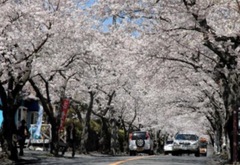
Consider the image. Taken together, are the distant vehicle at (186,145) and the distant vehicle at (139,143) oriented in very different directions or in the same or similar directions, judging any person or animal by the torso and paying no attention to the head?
very different directions

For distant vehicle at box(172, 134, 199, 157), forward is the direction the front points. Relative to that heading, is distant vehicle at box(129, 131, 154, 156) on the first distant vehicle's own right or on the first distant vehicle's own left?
on the first distant vehicle's own right

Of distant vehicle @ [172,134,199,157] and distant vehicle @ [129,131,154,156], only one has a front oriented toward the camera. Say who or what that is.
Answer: distant vehicle @ [172,134,199,157]

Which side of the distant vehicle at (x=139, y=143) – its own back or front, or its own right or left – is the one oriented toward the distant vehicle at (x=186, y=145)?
right

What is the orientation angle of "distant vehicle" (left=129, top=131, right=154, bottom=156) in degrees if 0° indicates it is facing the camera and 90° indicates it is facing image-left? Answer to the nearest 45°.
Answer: approximately 180°

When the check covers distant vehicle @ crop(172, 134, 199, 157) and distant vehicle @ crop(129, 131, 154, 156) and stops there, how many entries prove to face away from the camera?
1

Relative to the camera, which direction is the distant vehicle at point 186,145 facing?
toward the camera
